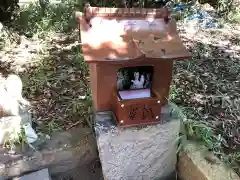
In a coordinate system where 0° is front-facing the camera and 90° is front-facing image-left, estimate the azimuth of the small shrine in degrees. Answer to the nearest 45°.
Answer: approximately 0°
